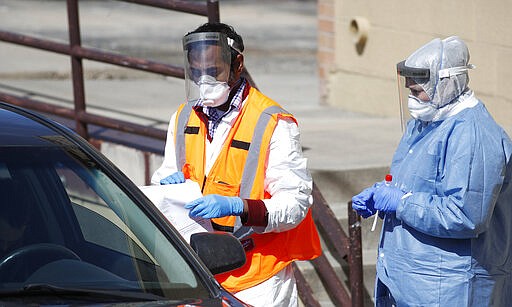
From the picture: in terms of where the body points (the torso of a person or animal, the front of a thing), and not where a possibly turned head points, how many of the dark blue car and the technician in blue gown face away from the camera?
0

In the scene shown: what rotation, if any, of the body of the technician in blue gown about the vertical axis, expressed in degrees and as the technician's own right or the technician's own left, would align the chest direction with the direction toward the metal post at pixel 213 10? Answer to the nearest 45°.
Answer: approximately 90° to the technician's own right

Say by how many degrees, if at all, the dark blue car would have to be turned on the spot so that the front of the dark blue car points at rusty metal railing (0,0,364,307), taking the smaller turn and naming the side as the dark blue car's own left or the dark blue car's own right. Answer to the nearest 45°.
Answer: approximately 135° to the dark blue car's own left

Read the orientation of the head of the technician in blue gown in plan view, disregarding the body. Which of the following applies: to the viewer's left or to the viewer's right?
to the viewer's left

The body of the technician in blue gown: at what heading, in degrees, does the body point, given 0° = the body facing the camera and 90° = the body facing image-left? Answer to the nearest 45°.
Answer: approximately 45°
